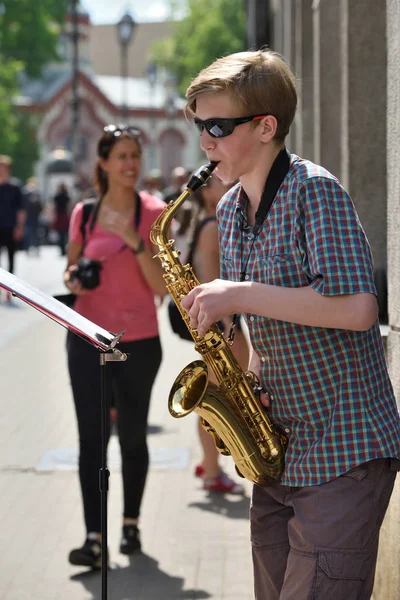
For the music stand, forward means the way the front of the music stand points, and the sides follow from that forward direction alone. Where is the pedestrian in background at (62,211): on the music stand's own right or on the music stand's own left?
on the music stand's own left

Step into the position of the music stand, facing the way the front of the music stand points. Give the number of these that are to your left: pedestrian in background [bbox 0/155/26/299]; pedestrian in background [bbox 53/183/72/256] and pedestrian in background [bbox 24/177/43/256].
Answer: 3

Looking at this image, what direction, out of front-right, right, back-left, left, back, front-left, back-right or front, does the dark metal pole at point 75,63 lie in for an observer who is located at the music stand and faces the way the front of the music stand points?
left

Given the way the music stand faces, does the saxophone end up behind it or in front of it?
in front

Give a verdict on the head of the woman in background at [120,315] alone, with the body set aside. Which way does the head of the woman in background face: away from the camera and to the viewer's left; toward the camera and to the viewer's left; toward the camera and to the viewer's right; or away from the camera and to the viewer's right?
toward the camera and to the viewer's right

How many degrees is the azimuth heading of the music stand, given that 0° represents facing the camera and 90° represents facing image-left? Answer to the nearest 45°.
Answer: approximately 270°

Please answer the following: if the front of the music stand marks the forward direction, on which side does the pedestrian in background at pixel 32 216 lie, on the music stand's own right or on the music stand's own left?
on the music stand's own left

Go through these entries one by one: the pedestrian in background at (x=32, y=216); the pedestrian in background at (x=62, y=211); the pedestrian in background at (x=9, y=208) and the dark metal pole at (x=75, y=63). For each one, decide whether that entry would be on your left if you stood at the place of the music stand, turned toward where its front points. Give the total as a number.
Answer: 4

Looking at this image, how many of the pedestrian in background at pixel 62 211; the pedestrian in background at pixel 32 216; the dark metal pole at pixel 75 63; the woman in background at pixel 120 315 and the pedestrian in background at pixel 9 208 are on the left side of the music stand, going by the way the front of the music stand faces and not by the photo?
5

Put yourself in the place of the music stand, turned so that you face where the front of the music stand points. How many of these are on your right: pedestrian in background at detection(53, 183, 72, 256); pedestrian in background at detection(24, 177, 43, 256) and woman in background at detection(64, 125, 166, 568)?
0

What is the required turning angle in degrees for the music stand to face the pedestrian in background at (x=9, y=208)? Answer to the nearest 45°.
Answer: approximately 90° to its left

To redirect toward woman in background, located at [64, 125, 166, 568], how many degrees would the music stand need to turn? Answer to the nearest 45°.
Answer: approximately 90° to its left
